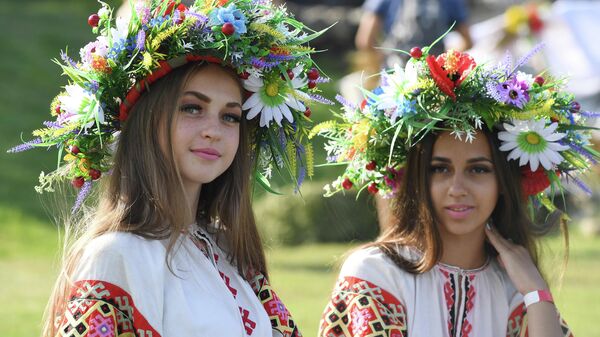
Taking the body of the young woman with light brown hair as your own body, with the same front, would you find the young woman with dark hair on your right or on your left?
on your left

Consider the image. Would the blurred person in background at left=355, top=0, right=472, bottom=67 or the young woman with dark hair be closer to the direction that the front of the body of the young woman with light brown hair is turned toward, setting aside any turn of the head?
the young woman with dark hair

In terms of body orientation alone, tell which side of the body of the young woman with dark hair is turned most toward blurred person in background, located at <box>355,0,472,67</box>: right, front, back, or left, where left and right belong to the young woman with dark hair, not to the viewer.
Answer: back

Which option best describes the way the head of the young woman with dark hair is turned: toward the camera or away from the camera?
toward the camera

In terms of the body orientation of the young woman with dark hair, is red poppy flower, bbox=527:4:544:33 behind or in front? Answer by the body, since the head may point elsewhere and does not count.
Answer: behind

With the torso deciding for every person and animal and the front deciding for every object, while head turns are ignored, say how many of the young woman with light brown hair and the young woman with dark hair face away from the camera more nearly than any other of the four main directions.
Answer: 0

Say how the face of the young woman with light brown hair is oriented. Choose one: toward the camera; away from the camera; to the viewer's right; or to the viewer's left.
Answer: toward the camera

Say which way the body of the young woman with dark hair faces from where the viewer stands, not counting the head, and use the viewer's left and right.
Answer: facing the viewer

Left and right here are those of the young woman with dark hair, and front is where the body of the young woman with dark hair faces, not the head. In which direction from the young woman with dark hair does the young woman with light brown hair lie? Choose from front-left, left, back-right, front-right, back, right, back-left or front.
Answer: front-right

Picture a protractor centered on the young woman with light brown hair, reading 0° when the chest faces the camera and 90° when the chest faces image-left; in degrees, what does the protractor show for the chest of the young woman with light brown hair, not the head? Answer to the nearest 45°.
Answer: approximately 315°
